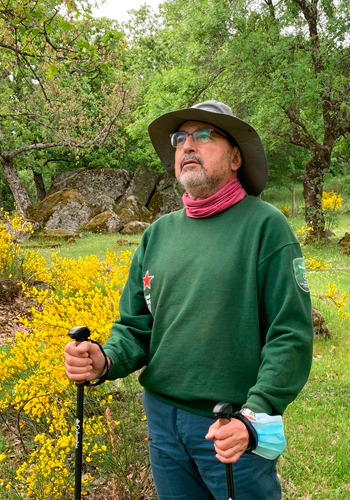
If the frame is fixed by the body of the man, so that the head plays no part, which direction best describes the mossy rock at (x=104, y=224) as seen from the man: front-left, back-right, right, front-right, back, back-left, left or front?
back-right

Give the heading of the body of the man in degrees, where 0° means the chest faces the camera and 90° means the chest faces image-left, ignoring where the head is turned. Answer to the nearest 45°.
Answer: approximately 45°

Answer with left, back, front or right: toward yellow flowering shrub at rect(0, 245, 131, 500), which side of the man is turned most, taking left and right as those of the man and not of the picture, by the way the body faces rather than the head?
right

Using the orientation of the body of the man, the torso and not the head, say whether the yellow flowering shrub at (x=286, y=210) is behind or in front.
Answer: behind

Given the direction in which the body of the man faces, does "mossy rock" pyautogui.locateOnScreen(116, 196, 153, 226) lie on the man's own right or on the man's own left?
on the man's own right

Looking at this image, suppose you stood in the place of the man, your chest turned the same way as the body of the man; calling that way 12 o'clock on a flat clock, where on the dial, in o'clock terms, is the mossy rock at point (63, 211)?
The mossy rock is roughly at 4 o'clock from the man.
